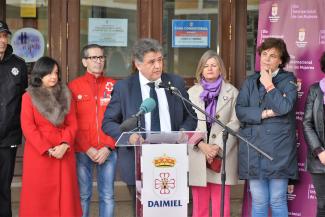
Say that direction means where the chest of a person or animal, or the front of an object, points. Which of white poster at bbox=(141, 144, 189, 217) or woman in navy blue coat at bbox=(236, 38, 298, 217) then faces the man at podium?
the woman in navy blue coat

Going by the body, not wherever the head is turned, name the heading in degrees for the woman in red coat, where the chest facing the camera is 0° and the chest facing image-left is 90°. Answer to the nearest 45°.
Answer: approximately 315°

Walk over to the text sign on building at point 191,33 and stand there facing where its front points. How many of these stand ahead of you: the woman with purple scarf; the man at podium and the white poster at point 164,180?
3

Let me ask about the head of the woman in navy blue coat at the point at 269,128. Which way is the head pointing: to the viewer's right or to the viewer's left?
to the viewer's left

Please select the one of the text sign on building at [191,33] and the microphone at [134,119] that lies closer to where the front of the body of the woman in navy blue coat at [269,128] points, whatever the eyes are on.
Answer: the microphone

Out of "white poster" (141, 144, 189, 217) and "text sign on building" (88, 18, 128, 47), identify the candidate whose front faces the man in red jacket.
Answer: the text sign on building

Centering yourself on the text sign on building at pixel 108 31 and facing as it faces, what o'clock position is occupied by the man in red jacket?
The man in red jacket is roughly at 12 o'clock from the text sign on building.

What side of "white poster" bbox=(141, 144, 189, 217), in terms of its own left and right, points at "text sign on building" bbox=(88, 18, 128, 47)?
back
